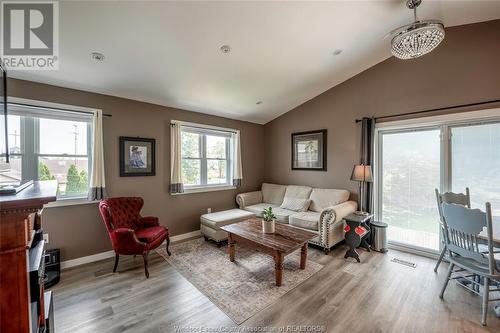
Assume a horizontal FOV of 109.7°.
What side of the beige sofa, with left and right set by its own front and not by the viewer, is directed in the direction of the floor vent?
left

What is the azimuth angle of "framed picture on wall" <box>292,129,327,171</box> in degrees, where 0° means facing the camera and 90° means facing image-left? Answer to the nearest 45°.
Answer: approximately 45°

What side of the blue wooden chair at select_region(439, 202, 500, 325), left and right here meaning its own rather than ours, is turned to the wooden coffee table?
back

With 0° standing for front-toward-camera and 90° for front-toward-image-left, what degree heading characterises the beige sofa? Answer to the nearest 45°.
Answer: approximately 45°

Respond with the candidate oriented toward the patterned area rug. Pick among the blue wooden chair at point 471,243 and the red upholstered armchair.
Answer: the red upholstered armchair

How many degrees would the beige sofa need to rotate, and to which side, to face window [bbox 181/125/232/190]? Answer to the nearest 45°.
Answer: approximately 45° to its right
